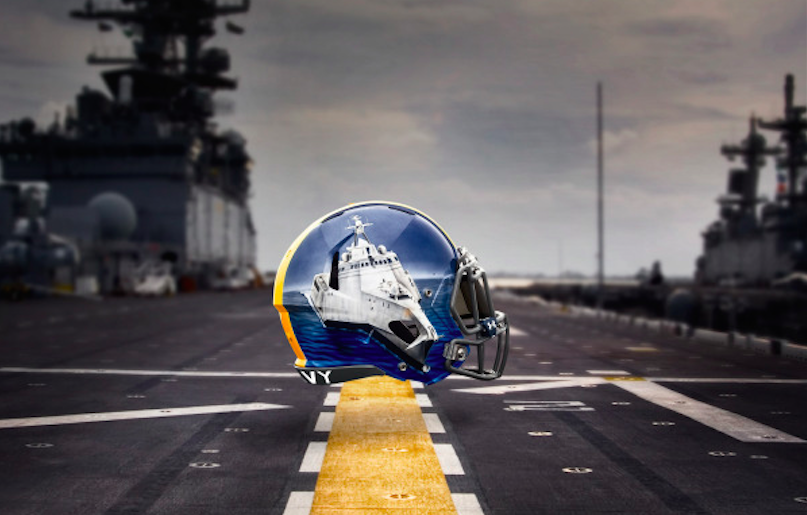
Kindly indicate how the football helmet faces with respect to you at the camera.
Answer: facing to the right of the viewer
